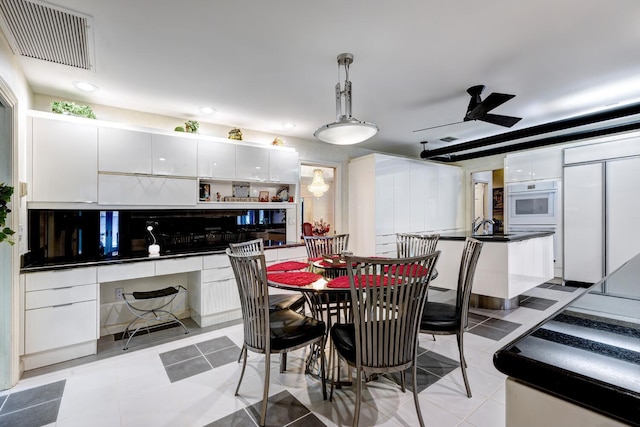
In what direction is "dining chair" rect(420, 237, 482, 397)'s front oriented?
to the viewer's left

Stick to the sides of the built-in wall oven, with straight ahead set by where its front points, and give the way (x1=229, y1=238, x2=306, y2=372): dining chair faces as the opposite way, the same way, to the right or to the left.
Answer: to the left

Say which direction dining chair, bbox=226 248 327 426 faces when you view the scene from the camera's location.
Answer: facing away from the viewer and to the right of the viewer

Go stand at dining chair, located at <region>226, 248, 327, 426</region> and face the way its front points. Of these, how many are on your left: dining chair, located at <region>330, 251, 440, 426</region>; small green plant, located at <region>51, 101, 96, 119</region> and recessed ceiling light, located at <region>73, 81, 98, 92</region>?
2

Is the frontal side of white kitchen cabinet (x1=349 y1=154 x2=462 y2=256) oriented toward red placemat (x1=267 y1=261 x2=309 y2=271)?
no

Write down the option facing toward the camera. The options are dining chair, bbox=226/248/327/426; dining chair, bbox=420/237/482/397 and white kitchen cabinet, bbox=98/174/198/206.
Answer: the white kitchen cabinet

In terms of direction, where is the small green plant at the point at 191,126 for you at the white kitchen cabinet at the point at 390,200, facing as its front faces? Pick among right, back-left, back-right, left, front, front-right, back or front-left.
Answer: right

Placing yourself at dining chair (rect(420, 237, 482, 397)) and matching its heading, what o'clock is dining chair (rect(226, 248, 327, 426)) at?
dining chair (rect(226, 248, 327, 426)) is roughly at 11 o'clock from dining chair (rect(420, 237, 482, 397)).

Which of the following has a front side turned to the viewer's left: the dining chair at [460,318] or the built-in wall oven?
the dining chair

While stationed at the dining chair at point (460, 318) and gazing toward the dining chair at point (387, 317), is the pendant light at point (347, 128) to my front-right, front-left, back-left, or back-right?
front-right

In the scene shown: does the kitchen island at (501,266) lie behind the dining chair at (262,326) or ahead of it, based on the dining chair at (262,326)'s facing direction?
ahead

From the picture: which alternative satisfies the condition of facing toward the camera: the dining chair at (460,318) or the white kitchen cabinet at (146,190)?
the white kitchen cabinet

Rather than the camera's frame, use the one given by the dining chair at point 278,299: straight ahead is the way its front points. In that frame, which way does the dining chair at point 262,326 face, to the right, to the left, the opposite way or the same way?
to the left

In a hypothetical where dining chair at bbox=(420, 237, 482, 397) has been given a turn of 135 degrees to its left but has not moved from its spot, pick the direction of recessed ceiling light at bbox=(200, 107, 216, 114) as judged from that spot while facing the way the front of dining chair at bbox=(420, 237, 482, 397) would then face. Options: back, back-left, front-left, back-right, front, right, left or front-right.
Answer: back-right

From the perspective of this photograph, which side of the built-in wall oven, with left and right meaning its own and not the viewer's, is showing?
front

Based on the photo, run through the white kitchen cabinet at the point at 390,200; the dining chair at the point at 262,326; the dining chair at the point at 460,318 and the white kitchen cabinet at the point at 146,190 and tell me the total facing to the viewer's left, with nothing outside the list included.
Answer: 1
